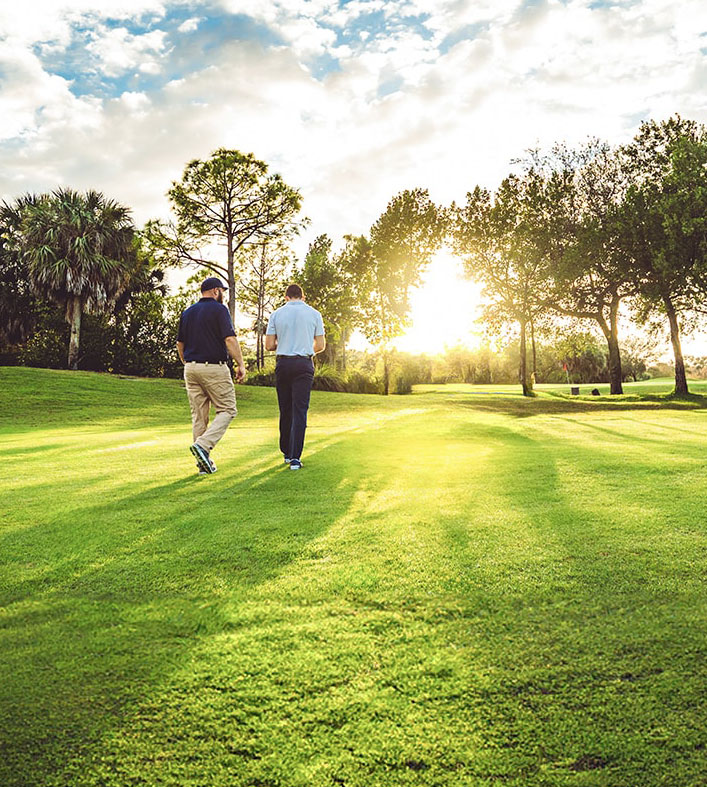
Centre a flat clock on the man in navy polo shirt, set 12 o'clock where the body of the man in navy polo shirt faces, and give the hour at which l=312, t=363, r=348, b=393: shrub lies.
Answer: The shrub is roughly at 11 o'clock from the man in navy polo shirt.

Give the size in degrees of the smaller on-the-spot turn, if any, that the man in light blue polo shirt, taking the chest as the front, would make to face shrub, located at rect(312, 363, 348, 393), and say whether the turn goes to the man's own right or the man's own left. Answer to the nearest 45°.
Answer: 0° — they already face it

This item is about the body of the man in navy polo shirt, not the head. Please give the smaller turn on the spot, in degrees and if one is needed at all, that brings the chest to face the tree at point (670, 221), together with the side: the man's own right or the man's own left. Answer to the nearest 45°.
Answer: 0° — they already face it

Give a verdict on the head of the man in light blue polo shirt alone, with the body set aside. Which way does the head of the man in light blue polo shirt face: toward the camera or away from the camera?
away from the camera

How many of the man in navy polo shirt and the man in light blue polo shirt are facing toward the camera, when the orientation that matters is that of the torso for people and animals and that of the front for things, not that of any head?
0

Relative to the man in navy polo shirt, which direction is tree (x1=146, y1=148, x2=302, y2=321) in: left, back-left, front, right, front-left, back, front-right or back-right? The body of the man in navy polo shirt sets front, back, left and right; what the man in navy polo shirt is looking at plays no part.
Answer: front-left

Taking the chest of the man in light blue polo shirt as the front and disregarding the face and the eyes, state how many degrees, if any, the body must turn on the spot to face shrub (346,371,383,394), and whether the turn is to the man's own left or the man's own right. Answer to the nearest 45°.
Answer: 0° — they already face it

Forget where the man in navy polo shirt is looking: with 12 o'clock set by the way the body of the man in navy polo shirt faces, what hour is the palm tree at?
The palm tree is roughly at 10 o'clock from the man in navy polo shirt.

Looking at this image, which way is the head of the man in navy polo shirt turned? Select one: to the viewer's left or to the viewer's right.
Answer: to the viewer's right

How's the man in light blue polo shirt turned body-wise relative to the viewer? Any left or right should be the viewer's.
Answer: facing away from the viewer

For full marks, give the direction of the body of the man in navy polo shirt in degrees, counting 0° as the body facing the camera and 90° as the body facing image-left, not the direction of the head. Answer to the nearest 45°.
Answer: approximately 225°

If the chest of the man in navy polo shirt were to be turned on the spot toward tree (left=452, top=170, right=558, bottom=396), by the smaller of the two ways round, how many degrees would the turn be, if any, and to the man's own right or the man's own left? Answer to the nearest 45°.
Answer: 0° — they already face it

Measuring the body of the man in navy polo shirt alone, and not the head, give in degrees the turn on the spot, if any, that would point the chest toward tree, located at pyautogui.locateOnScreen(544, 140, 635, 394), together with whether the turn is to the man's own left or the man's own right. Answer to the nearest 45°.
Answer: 0° — they already face it
